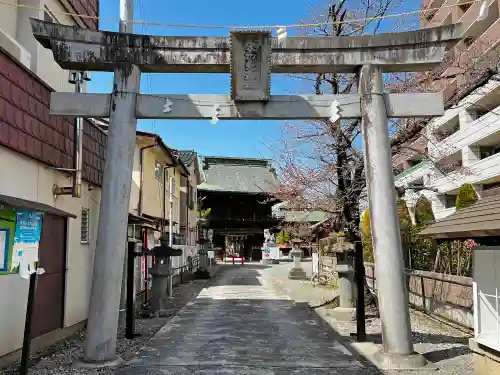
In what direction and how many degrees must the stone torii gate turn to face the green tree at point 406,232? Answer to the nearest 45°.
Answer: approximately 135° to its left

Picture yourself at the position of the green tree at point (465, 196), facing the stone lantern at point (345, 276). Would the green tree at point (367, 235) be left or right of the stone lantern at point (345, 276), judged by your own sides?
right

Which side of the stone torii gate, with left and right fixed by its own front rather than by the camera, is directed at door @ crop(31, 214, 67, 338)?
right

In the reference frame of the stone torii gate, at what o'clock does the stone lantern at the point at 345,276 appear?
The stone lantern is roughly at 7 o'clock from the stone torii gate.

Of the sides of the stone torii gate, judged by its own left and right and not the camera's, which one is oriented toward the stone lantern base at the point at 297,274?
back

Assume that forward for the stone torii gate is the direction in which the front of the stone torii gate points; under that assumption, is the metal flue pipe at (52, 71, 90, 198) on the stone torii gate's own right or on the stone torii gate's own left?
on the stone torii gate's own right

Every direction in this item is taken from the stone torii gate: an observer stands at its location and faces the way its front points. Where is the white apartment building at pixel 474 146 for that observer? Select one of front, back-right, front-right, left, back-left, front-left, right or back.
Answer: back-left

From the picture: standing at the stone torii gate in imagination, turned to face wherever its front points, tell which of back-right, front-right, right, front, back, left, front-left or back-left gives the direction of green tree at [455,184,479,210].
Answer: back-left

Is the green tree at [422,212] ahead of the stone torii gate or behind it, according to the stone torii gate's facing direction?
behind

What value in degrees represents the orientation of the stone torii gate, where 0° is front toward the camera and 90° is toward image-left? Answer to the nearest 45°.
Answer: approximately 0°

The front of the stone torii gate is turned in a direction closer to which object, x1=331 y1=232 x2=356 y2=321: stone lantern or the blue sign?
the blue sign

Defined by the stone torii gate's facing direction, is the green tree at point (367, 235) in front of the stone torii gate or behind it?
behind
